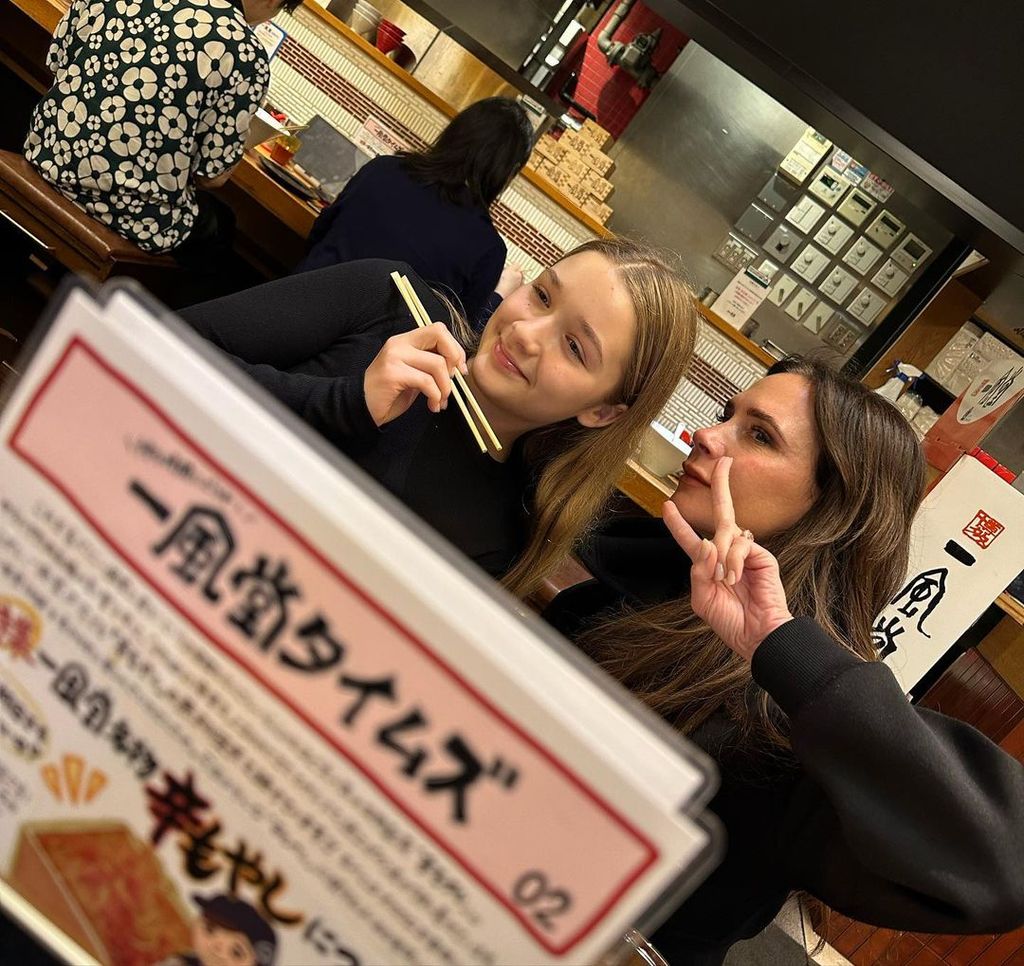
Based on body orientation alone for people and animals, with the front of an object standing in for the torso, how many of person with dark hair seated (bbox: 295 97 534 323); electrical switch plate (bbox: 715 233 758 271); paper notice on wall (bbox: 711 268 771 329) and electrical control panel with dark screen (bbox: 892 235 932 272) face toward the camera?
3

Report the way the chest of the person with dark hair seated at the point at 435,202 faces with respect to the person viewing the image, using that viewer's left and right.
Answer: facing away from the viewer and to the right of the viewer

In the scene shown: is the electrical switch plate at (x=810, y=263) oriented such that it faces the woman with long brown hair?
yes

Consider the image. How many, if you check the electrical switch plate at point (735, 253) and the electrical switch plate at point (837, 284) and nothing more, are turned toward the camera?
2

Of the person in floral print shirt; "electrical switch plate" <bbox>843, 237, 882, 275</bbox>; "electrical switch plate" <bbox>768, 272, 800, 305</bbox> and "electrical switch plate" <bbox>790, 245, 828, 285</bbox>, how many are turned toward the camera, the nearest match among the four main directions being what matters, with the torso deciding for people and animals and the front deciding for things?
3
